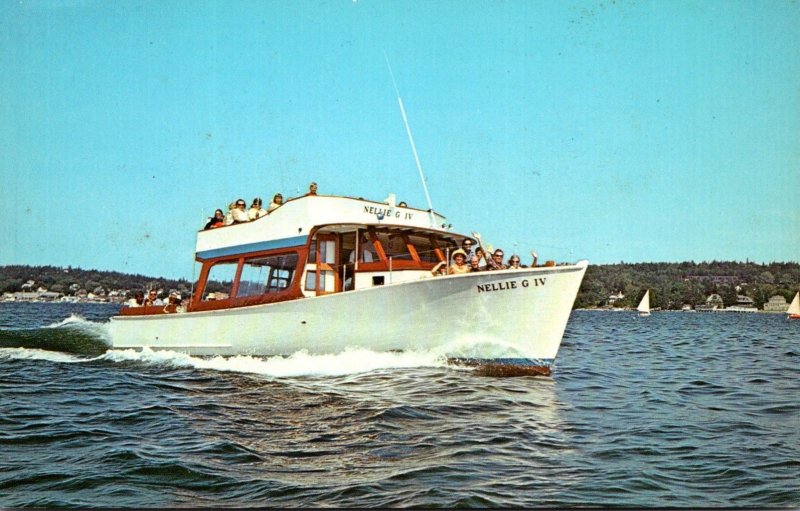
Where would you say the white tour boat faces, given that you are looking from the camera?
facing the viewer and to the right of the viewer

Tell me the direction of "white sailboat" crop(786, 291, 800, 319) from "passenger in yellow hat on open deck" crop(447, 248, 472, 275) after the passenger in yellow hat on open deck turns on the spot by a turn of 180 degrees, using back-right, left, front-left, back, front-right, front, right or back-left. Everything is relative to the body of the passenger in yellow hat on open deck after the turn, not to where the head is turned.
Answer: front-right

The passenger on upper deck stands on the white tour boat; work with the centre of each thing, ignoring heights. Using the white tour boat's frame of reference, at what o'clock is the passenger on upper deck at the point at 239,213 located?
The passenger on upper deck is roughly at 6 o'clock from the white tour boat.

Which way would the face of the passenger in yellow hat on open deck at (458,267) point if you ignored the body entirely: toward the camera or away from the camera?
toward the camera

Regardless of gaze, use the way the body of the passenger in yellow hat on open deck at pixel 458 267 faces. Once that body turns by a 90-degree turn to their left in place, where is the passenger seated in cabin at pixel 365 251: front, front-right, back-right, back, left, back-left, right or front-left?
back-left

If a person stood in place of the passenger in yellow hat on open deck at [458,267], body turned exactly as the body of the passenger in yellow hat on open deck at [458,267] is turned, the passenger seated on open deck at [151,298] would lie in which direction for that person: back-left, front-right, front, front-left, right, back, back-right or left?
back-right

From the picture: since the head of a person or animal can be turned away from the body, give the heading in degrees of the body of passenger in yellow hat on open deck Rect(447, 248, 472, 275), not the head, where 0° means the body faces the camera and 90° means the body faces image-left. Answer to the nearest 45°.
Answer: approximately 0°

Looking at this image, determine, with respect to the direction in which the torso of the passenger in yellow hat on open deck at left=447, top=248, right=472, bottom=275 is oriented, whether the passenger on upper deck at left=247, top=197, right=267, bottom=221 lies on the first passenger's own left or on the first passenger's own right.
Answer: on the first passenger's own right

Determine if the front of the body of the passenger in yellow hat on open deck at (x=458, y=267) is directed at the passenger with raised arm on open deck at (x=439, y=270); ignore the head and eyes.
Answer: no

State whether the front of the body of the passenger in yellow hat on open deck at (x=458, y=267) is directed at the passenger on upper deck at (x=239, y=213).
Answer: no

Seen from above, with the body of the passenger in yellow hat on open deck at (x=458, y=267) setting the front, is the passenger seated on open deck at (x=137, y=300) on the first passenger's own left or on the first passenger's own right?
on the first passenger's own right
